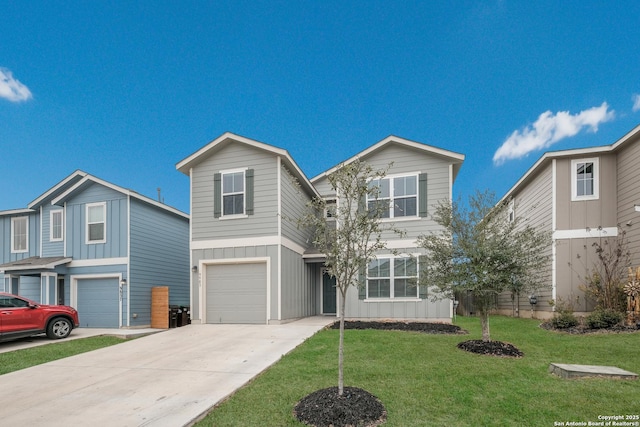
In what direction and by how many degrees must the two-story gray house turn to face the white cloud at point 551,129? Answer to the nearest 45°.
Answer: approximately 135° to its left

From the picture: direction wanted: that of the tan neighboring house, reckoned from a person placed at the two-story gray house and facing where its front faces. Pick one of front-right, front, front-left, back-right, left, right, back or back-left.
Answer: left

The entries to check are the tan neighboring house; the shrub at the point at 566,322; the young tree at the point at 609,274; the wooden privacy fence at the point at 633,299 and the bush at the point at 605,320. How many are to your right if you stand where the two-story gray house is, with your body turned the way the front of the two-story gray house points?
0

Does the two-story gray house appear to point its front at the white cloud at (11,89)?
no

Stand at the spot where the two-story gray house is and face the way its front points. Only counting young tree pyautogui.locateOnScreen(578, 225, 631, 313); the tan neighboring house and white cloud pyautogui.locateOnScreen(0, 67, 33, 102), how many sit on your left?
2

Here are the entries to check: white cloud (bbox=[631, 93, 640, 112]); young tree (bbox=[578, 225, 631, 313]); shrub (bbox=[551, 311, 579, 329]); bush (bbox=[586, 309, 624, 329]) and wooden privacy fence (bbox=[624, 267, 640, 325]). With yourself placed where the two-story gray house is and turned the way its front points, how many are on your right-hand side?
0

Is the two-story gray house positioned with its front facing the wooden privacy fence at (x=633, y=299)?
no

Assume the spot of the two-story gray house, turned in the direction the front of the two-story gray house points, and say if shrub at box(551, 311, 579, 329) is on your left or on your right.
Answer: on your left

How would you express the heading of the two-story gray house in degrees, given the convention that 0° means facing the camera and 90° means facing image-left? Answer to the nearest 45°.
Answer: approximately 0°
